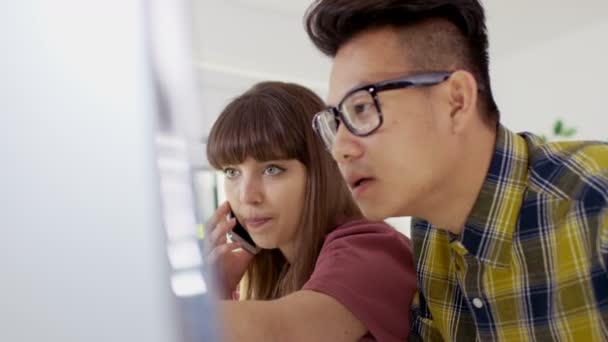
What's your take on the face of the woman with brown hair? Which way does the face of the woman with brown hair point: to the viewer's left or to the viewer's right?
to the viewer's left

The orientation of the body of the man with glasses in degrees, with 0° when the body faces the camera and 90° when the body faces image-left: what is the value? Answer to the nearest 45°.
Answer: approximately 45°

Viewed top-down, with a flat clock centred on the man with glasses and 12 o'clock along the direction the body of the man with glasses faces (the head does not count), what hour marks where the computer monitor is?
The computer monitor is roughly at 11 o'clock from the man with glasses.
